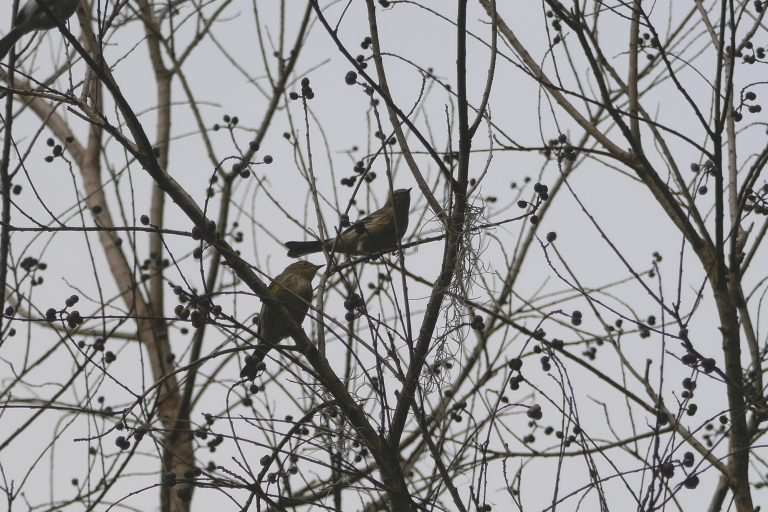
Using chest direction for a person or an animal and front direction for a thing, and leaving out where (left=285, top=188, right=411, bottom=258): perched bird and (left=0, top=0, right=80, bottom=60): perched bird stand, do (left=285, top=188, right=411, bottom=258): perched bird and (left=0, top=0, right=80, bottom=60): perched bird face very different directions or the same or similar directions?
same or similar directions

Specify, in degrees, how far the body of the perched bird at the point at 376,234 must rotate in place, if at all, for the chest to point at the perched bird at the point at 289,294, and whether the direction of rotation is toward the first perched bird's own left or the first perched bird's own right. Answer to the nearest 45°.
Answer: approximately 180°

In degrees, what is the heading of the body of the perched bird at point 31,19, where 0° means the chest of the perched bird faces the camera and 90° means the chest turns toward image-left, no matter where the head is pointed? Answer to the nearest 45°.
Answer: approximately 270°

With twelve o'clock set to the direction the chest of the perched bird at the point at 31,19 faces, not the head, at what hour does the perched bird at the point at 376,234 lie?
the perched bird at the point at 376,234 is roughly at 11 o'clock from the perched bird at the point at 31,19.

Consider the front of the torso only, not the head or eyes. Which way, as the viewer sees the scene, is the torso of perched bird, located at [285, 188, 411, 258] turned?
to the viewer's right

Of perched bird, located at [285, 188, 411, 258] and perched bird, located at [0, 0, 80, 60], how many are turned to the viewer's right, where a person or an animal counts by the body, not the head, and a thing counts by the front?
2
